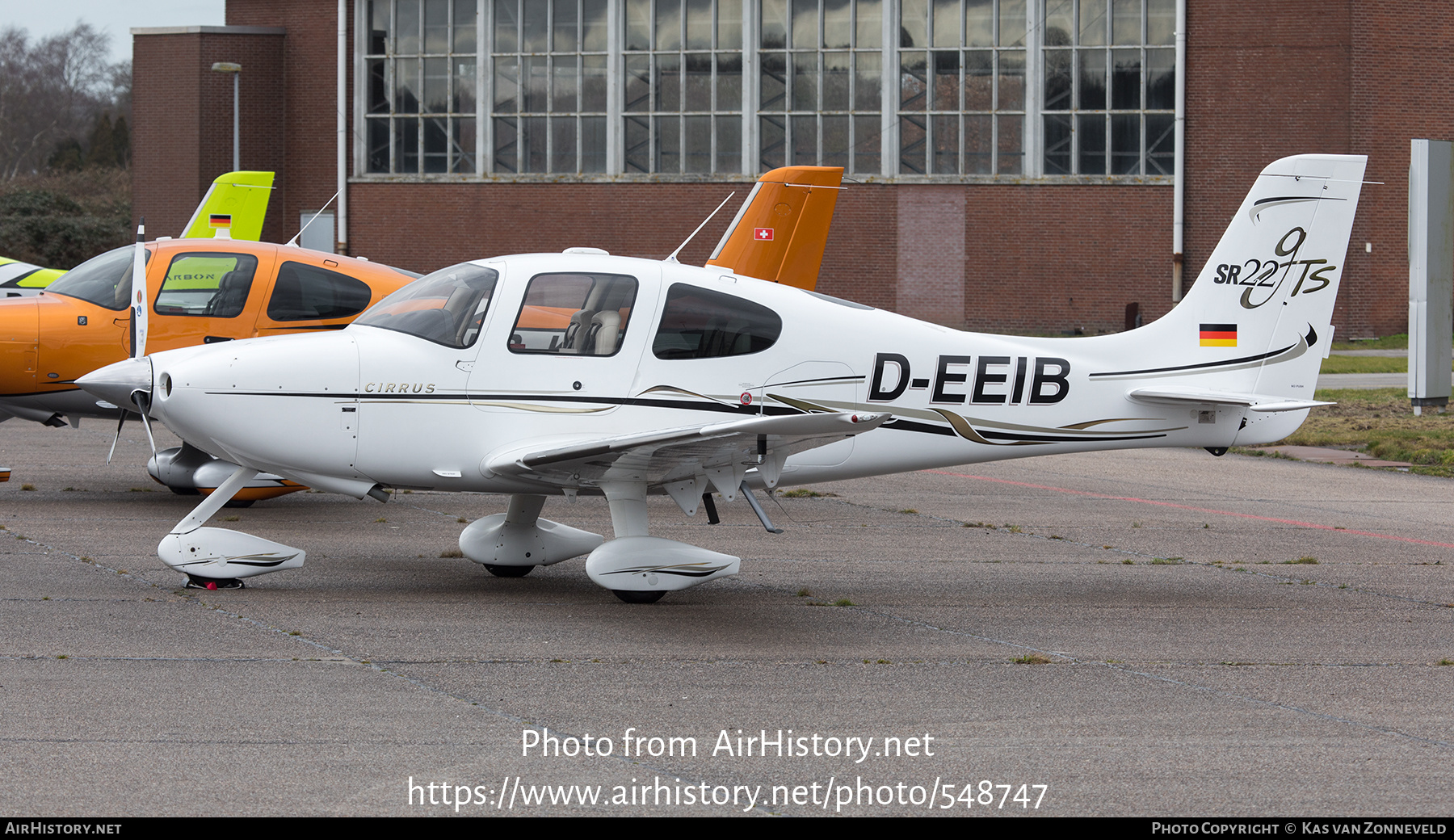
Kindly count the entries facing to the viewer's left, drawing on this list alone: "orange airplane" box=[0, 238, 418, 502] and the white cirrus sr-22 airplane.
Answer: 2

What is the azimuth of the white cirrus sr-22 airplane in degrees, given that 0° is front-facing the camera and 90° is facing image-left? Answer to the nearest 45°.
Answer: approximately 90°

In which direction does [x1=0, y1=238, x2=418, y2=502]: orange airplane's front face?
to the viewer's left

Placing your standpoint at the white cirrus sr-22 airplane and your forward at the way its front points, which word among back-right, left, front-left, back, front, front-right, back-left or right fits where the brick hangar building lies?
right

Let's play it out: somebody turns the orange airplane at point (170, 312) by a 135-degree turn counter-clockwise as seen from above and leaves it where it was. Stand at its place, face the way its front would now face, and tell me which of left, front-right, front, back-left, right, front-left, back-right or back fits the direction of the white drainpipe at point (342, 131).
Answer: back-left

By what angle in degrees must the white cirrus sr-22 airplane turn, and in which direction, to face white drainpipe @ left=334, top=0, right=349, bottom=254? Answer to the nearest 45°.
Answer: approximately 90° to its right

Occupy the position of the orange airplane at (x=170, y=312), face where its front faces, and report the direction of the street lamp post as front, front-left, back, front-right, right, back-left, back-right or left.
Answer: right

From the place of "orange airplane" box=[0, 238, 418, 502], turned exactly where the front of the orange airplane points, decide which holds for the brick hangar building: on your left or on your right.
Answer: on your right
